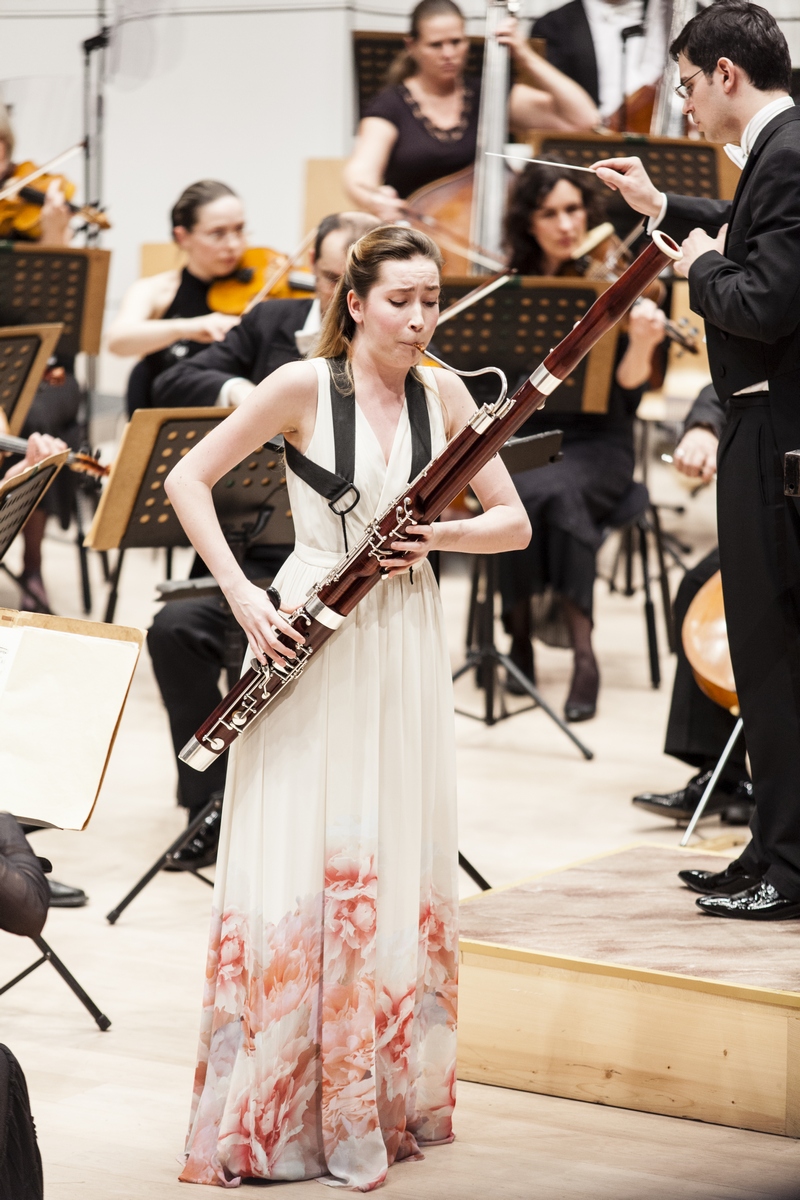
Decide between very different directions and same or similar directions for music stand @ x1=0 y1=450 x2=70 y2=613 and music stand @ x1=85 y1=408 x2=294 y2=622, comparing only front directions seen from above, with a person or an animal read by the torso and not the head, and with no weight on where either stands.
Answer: same or similar directions

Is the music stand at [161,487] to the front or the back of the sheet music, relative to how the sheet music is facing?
to the back

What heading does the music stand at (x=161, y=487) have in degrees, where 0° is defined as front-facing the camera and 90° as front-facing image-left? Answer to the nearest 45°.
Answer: approximately 135°

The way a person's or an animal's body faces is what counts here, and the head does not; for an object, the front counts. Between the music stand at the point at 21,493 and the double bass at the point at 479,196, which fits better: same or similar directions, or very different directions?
very different directions

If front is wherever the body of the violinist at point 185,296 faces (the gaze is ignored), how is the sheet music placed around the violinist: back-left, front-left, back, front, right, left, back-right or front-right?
front-right

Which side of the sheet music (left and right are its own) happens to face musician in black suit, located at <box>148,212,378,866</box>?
back

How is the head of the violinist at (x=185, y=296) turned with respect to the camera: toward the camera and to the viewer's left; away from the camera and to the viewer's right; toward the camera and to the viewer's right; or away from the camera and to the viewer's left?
toward the camera and to the viewer's right

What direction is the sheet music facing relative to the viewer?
toward the camera

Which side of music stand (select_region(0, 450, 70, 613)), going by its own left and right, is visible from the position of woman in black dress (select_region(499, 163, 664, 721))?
right

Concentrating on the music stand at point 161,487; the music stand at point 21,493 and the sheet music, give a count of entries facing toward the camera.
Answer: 1

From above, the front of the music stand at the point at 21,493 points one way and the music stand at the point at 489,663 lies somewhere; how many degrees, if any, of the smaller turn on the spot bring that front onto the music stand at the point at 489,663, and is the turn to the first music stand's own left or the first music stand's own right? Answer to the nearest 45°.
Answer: approximately 90° to the first music stand's own right
